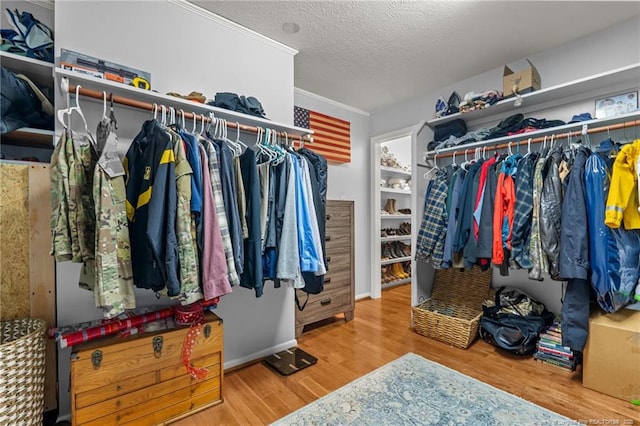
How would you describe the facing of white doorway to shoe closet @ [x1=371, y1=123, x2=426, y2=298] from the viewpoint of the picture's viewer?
facing the viewer and to the left of the viewer

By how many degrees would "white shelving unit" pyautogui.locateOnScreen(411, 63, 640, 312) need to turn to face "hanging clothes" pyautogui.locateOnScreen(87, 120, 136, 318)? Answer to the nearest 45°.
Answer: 0° — it already faces it

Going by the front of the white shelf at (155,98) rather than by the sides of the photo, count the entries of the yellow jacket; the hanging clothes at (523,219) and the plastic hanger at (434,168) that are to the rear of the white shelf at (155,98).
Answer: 0

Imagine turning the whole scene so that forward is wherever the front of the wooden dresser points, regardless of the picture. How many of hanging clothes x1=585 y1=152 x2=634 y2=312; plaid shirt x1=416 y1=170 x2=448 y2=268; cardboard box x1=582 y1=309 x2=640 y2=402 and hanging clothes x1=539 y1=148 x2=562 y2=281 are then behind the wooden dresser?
0

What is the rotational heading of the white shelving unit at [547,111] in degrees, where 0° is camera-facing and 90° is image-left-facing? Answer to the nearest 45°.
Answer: approximately 45°

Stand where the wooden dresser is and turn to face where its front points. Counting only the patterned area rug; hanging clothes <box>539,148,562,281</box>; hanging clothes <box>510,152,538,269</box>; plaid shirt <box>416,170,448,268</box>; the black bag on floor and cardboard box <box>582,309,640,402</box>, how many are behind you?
0

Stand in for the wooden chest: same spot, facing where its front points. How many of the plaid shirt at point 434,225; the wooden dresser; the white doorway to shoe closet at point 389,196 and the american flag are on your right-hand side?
0

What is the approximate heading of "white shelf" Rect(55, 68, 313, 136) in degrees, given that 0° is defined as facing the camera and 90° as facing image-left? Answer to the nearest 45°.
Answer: approximately 315°

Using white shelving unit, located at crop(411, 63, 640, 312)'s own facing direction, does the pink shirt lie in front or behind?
in front

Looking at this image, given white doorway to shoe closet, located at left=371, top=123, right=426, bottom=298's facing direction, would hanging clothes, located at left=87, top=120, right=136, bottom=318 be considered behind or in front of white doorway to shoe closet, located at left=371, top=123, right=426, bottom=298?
in front
